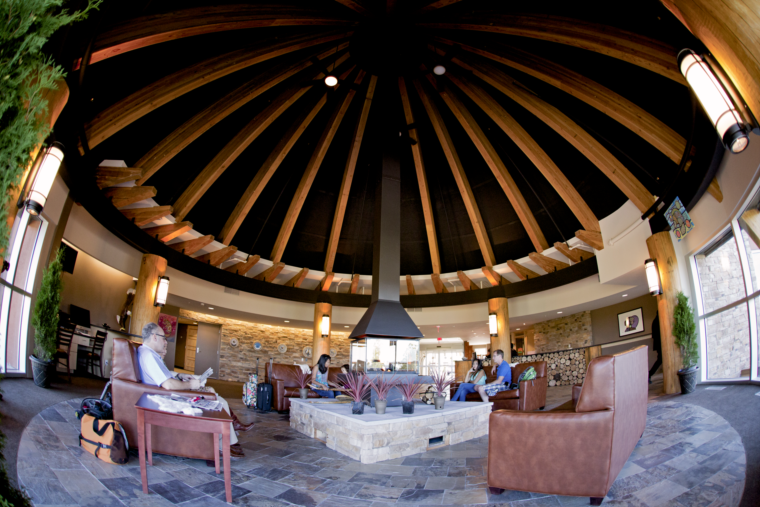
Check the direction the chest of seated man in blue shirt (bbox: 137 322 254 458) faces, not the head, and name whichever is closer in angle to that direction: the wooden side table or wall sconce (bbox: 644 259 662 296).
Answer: the wall sconce

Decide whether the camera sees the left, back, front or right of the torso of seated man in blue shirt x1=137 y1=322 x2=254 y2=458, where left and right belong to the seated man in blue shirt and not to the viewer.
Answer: right

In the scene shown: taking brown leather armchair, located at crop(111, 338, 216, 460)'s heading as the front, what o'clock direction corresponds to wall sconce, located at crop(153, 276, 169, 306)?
The wall sconce is roughly at 9 o'clock from the brown leather armchair.

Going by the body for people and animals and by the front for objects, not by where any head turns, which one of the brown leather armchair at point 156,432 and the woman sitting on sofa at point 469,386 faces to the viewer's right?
the brown leather armchair

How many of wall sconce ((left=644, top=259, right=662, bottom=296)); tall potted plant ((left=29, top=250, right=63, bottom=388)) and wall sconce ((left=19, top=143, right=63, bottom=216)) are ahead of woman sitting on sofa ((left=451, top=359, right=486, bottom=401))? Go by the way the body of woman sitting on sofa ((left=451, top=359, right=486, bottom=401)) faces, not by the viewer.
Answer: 2

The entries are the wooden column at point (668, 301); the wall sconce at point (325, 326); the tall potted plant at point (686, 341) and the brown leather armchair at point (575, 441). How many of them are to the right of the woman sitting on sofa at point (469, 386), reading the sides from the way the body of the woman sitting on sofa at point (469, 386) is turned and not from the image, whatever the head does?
1

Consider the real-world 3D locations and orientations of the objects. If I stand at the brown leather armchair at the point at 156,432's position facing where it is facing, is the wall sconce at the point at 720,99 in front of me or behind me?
in front

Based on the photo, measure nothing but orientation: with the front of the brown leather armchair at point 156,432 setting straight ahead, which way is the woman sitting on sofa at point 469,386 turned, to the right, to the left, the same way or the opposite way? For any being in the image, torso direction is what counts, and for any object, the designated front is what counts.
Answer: the opposite way

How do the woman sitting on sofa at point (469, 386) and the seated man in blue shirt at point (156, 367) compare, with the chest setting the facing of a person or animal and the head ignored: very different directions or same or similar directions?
very different directions

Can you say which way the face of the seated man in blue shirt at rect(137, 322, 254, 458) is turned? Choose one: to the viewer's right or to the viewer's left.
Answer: to the viewer's right

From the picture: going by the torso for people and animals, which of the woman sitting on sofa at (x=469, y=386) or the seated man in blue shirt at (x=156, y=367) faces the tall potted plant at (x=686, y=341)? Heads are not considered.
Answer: the seated man in blue shirt

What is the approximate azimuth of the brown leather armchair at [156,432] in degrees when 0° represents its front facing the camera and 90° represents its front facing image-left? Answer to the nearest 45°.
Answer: approximately 270°

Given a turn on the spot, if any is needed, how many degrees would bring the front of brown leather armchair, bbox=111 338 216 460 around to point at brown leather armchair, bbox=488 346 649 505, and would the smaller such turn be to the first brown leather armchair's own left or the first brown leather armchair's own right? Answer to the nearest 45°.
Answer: approximately 45° to the first brown leather armchair's own right

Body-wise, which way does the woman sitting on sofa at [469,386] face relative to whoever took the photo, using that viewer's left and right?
facing the viewer and to the left of the viewer

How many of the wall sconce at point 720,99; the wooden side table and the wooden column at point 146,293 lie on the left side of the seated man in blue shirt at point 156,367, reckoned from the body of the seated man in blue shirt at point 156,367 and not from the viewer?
1
